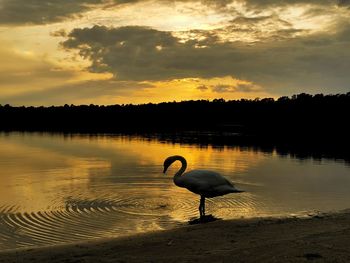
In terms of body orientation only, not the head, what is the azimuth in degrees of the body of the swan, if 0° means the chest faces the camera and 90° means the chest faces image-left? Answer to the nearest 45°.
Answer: approximately 90°
